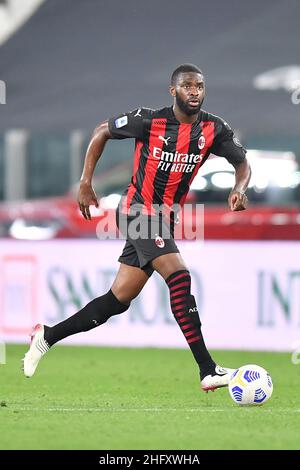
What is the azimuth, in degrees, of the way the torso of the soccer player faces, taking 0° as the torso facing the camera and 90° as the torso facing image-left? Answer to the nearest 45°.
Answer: approximately 315°
